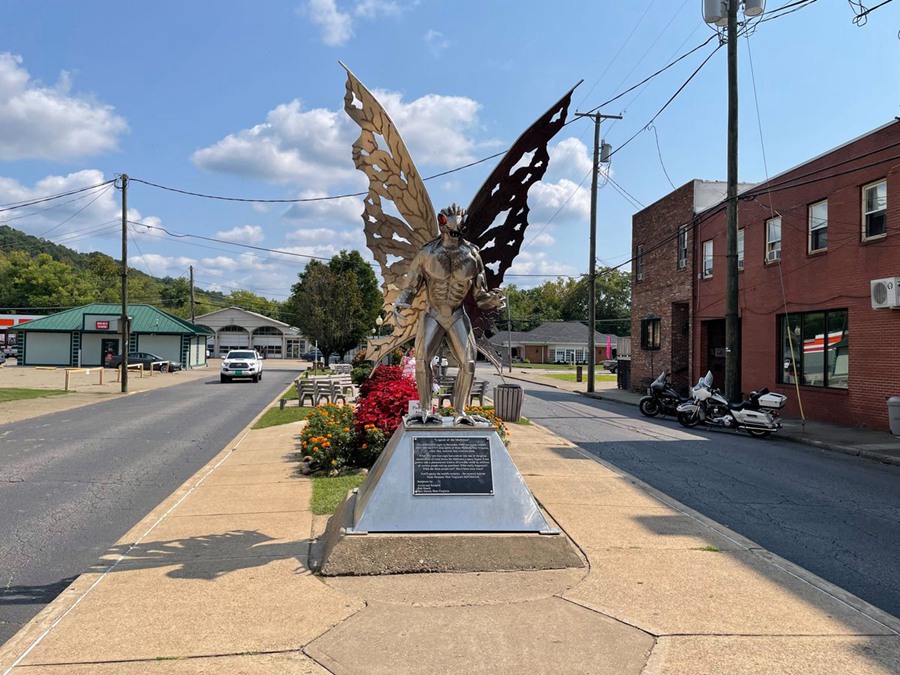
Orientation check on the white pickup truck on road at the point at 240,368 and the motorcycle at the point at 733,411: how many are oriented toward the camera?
1

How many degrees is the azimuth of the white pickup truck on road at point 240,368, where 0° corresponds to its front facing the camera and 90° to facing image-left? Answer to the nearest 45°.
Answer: approximately 0°

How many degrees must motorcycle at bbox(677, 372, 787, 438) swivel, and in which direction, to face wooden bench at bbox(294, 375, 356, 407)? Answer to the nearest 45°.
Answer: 0° — it already faces it

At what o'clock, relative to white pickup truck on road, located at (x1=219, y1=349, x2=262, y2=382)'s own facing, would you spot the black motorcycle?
The black motorcycle is roughly at 11 o'clock from the white pickup truck on road.

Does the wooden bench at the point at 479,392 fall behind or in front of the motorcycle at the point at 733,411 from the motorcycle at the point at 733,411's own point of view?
in front

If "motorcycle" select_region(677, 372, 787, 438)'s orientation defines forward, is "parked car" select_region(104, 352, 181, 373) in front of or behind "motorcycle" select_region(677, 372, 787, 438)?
in front

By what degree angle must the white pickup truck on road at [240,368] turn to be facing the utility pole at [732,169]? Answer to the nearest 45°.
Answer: approximately 45° to its left

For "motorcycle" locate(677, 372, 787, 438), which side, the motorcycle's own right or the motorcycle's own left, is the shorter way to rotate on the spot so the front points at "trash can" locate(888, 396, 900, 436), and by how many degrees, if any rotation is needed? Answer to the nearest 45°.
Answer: approximately 180°

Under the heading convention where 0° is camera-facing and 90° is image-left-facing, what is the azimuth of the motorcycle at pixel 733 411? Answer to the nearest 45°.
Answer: approximately 90°
